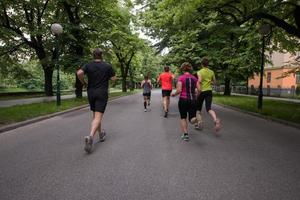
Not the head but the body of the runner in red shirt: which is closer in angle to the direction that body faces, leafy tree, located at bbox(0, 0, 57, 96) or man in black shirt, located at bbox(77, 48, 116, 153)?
the leafy tree

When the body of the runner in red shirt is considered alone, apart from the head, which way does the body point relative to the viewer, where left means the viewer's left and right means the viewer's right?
facing away from the viewer

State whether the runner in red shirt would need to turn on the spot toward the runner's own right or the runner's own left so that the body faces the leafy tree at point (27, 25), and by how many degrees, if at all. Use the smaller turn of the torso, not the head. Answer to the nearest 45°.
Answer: approximately 45° to the runner's own left

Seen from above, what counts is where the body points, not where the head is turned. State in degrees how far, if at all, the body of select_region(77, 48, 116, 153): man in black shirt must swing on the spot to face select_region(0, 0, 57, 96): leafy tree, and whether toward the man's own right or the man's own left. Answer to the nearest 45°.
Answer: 0° — they already face it

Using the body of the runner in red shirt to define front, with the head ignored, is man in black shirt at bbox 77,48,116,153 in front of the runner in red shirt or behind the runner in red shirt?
behind

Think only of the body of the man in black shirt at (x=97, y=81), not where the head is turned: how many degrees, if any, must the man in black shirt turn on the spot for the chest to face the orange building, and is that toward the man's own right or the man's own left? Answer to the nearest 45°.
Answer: approximately 45° to the man's own right

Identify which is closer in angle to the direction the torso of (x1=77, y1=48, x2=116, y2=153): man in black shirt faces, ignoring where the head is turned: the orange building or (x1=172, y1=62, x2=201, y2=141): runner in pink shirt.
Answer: the orange building

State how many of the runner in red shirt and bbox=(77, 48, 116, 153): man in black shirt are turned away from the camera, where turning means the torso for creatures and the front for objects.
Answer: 2

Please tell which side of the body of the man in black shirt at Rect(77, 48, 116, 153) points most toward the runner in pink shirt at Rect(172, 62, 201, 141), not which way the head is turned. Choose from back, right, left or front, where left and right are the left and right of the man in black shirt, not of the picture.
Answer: right

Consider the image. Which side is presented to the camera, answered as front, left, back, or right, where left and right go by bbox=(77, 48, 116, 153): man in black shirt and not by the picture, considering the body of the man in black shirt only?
back

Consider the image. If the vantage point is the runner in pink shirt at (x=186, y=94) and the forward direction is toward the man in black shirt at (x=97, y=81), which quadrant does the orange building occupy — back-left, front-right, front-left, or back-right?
back-right

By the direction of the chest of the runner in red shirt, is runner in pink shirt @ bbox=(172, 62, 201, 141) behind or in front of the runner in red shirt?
behind
